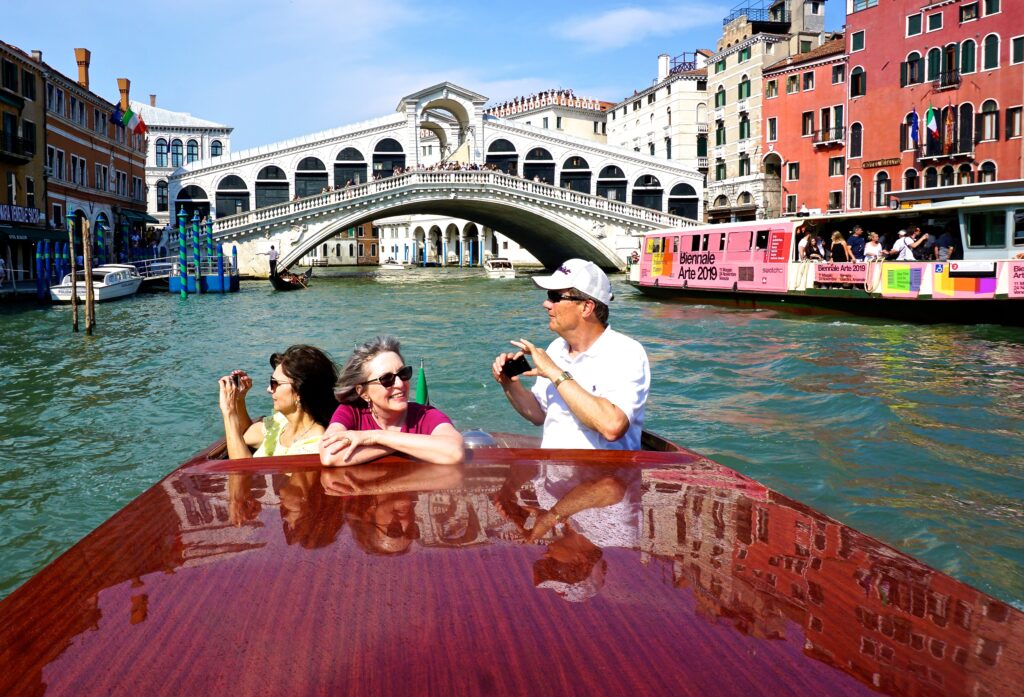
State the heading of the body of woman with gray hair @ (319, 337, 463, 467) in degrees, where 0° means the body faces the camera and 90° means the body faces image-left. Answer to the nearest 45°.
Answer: approximately 0°

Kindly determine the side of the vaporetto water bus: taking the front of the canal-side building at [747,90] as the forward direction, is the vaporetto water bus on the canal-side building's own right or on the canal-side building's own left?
on the canal-side building's own left

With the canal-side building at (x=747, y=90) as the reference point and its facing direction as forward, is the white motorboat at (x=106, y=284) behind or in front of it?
in front

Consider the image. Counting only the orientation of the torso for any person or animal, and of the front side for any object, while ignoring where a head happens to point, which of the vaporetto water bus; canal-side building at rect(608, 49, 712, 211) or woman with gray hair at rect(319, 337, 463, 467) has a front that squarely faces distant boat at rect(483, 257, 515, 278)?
the canal-side building

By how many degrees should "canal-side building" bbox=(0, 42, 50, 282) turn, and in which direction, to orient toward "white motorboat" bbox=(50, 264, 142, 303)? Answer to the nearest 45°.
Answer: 0° — it already faces it

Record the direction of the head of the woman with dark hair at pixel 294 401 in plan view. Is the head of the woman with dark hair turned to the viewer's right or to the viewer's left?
to the viewer's left

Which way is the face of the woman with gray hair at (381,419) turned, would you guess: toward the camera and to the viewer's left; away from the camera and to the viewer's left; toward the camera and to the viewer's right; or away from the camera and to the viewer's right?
toward the camera and to the viewer's right

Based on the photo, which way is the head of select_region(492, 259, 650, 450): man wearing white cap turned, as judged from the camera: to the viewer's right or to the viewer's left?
to the viewer's left

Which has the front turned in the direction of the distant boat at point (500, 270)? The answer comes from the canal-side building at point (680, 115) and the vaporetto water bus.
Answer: the canal-side building

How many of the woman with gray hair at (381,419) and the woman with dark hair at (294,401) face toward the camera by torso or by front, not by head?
1

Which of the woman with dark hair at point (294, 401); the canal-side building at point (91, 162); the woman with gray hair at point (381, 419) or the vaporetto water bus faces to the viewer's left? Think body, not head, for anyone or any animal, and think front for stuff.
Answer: the woman with dark hair
